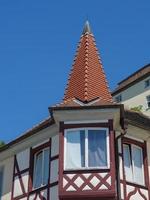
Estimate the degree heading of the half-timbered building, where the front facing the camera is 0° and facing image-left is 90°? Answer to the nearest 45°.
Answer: approximately 0°
